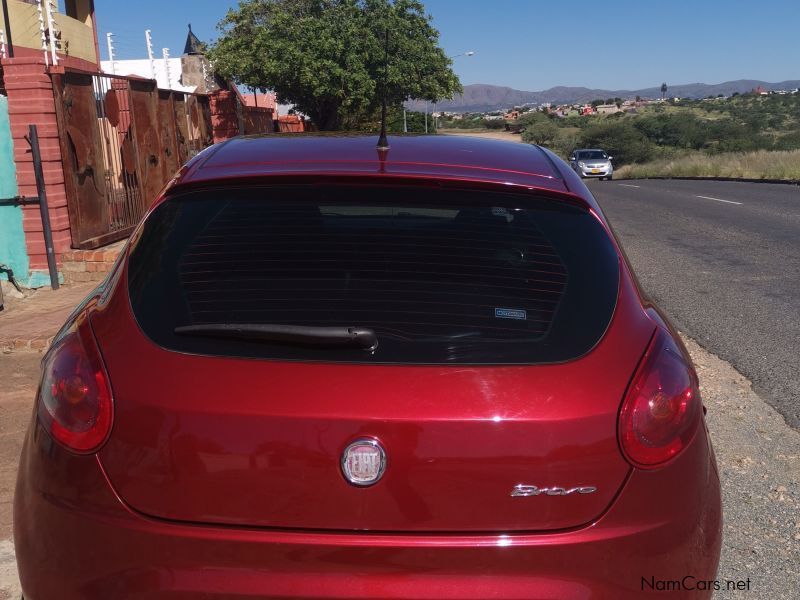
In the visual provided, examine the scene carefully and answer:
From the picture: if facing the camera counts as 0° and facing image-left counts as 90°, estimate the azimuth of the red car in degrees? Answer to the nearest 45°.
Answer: approximately 180°

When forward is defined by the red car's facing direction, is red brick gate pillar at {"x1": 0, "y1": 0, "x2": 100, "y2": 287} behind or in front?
in front

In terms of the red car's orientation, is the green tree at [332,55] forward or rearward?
forward

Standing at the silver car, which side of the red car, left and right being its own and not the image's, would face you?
front
